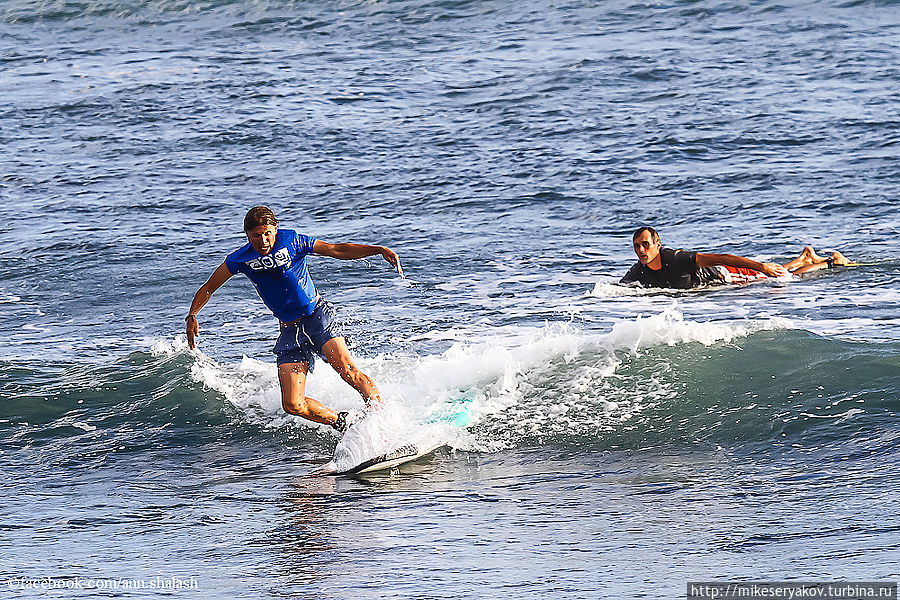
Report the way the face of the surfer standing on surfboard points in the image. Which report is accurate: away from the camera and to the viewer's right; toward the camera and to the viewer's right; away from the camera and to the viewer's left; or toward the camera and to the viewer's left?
toward the camera and to the viewer's left

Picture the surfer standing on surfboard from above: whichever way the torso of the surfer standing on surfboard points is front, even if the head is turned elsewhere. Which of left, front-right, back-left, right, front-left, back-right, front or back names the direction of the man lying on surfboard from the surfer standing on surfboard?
back-left

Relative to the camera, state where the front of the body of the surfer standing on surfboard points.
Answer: toward the camera
